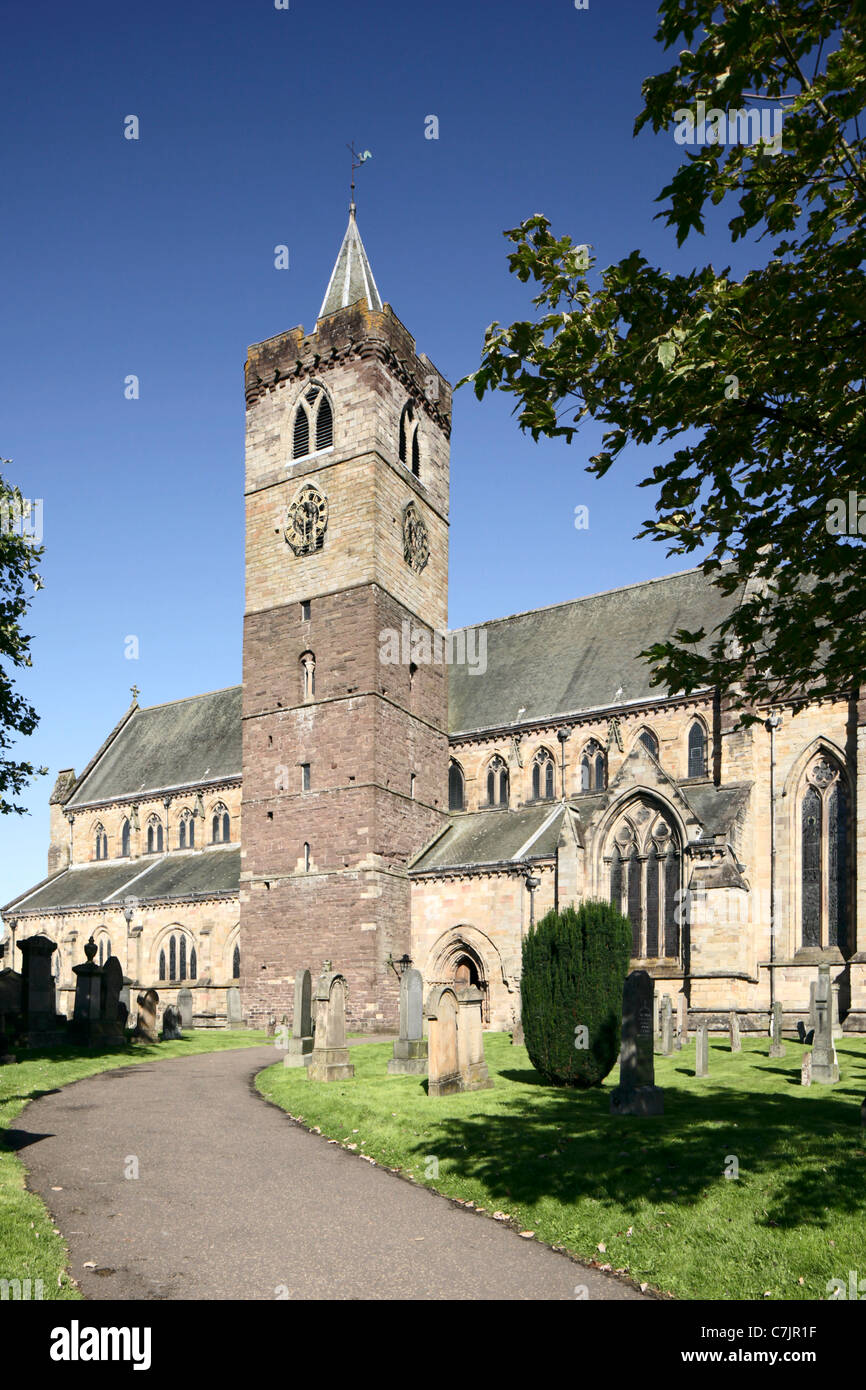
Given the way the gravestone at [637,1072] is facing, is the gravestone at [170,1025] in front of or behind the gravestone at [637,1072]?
behind

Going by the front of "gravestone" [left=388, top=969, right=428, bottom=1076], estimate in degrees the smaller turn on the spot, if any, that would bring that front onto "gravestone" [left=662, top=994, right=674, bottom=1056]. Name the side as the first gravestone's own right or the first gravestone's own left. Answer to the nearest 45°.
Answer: approximately 90° to the first gravestone's own left

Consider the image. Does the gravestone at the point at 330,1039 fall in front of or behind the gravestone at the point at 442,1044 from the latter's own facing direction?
behind

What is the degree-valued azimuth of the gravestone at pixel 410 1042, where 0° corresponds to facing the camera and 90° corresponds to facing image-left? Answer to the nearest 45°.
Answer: approximately 315°

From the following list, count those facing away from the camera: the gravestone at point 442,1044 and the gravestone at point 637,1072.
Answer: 0

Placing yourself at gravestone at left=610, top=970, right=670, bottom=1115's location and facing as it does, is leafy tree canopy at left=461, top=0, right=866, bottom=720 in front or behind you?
in front
